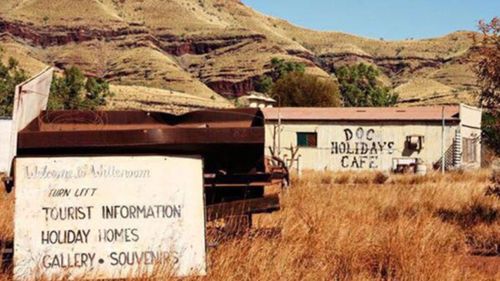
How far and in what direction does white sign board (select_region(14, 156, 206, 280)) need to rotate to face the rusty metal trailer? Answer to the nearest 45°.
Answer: approximately 135° to its left

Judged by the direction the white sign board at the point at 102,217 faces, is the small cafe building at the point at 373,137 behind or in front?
behind

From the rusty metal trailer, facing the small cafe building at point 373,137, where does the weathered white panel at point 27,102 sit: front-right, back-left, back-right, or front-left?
back-left

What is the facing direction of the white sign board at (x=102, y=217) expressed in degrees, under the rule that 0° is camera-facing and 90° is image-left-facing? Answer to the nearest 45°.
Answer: approximately 0°

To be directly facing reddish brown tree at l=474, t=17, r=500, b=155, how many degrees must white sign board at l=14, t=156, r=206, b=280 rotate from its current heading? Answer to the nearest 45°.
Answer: approximately 135° to its left
